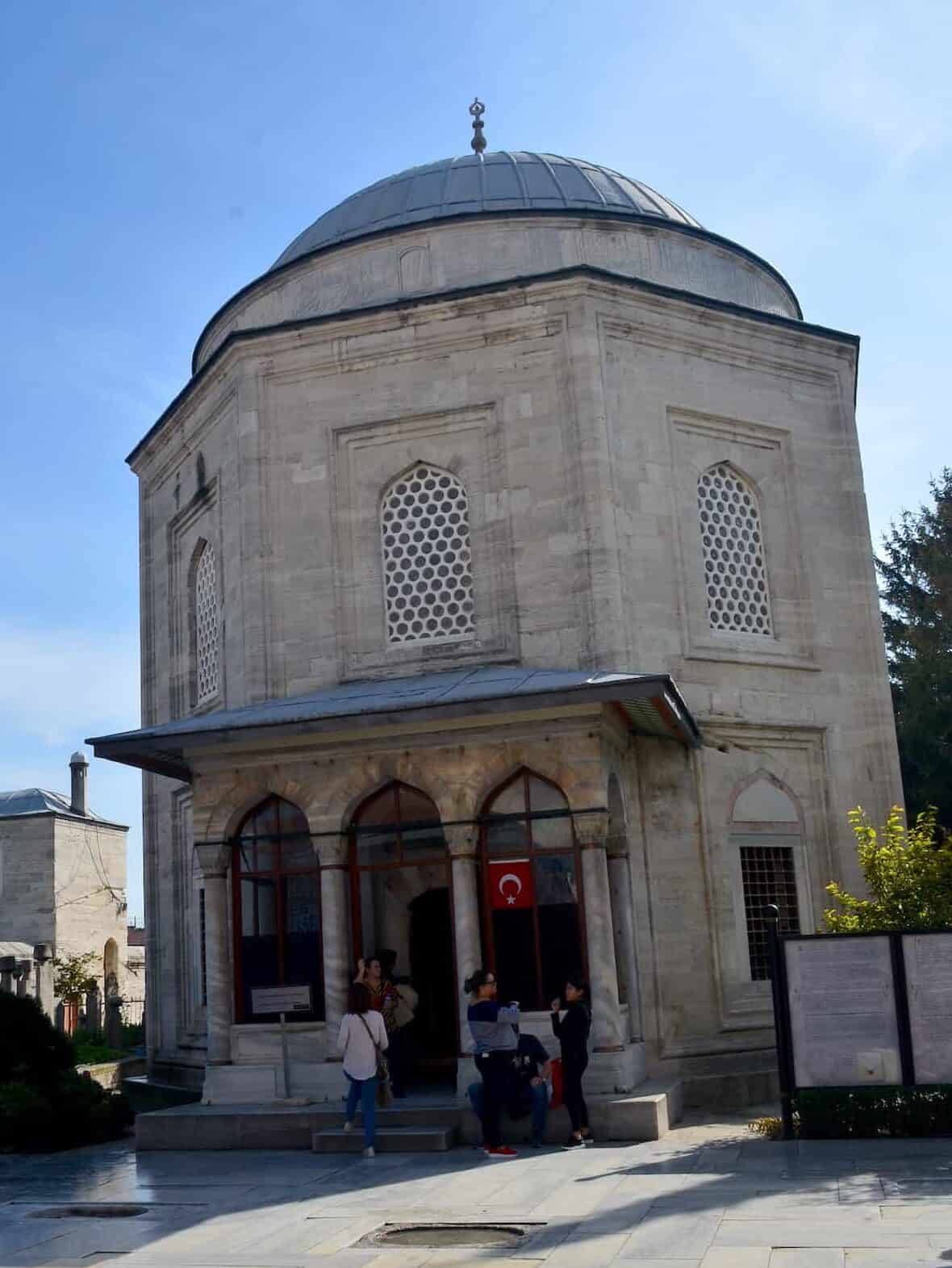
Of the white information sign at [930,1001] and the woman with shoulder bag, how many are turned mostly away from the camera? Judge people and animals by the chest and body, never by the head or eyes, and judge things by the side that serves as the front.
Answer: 1

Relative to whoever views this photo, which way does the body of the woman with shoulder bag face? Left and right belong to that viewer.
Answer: facing away from the viewer

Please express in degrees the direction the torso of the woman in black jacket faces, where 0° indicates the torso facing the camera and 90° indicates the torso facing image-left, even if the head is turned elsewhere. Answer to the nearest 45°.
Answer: approximately 90°

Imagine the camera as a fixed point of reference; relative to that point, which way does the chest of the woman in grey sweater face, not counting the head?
to the viewer's right

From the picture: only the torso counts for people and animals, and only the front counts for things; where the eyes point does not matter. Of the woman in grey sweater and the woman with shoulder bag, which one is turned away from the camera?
the woman with shoulder bag

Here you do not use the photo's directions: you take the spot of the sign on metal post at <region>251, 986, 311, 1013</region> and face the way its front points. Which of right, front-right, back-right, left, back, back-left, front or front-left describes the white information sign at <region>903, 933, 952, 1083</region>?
front-left

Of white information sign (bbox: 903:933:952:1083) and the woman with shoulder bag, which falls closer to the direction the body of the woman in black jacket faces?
the woman with shoulder bag

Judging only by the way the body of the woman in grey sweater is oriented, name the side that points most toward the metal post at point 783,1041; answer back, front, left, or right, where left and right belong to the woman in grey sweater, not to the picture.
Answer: front

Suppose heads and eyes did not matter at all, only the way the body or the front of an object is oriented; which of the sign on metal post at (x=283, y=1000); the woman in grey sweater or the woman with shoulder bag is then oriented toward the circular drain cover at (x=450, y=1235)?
the sign on metal post

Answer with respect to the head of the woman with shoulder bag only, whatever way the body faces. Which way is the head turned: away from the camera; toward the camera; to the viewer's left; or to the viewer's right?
away from the camera
